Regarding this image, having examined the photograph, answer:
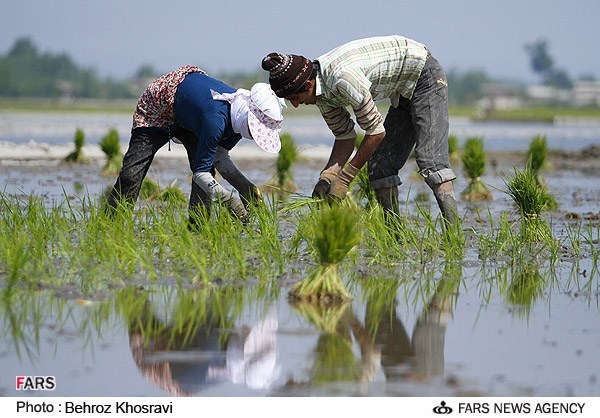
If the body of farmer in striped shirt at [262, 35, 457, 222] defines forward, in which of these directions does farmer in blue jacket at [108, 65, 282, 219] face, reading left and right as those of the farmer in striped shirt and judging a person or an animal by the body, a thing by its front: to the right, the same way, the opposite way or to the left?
the opposite way

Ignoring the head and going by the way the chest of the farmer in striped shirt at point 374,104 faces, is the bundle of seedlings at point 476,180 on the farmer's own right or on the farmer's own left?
on the farmer's own right

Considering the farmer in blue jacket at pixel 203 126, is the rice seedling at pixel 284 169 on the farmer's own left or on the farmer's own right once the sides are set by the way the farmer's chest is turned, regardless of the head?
on the farmer's own left

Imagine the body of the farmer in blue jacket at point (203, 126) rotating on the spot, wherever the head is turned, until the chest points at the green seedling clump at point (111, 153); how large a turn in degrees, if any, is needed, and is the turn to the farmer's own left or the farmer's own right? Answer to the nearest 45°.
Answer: approximately 90° to the farmer's own left

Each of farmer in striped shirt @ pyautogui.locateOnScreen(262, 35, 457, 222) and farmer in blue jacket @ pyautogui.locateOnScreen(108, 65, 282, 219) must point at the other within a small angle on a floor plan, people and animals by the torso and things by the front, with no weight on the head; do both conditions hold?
yes

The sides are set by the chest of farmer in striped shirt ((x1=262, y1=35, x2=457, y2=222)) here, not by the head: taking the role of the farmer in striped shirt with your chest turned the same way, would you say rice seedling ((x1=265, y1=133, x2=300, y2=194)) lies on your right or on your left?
on your right

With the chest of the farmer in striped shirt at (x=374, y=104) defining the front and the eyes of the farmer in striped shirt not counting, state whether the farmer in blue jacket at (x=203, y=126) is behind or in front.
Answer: in front

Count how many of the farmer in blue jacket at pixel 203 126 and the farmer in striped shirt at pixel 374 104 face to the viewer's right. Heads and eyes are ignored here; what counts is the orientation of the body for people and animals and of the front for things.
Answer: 1

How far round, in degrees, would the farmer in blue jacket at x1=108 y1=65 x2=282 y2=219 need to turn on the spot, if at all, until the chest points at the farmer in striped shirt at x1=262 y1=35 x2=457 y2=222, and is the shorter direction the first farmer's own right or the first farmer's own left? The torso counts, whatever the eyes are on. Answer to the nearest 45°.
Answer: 0° — they already face them

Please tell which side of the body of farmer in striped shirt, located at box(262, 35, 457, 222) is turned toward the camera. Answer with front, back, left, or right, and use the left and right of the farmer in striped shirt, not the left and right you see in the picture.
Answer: left

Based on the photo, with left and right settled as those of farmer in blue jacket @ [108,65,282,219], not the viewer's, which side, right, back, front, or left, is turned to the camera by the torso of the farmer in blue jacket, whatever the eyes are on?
right

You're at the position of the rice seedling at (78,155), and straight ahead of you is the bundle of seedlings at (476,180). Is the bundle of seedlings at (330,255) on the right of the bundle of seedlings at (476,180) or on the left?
right
